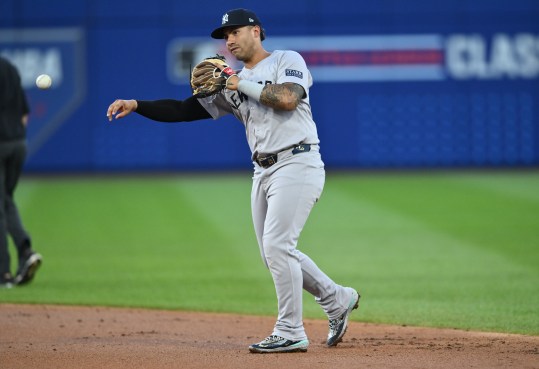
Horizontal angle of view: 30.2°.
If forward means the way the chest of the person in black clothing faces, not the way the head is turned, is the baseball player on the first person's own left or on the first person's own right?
on the first person's own left

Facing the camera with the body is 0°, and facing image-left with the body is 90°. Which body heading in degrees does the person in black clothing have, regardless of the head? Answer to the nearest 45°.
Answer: approximately 90°

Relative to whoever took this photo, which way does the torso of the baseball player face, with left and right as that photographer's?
facing the viewer and to the left of the viewer

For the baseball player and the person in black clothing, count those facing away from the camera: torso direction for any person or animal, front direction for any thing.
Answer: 0

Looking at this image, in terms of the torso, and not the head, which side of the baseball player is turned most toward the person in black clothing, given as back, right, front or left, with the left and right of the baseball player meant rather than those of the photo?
right
